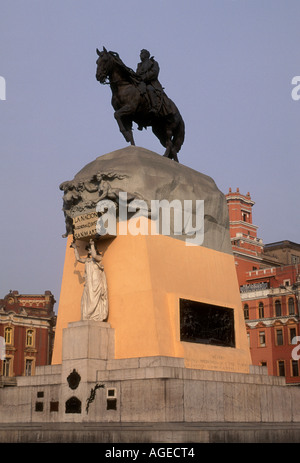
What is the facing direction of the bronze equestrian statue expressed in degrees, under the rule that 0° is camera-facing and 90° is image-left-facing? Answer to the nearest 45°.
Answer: approximately 45°

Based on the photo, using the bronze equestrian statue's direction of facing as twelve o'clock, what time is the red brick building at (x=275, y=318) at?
The red brick building is roughly at 5 o'clock from the bronze equestrian statue.

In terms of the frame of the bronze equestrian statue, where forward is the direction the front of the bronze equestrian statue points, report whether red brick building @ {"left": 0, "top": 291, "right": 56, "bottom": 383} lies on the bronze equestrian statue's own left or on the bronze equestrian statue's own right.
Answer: on the bronze equestrian statue's own right
